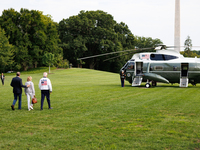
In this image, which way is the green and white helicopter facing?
to the viewer's left

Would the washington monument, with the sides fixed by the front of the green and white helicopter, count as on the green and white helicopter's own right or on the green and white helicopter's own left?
on the green and white helicopter's own right
